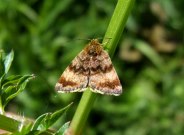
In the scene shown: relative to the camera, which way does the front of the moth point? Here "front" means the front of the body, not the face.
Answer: away from the camera

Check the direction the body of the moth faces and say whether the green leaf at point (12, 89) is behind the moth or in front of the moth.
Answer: behind

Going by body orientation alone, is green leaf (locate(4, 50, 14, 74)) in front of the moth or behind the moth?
behind
